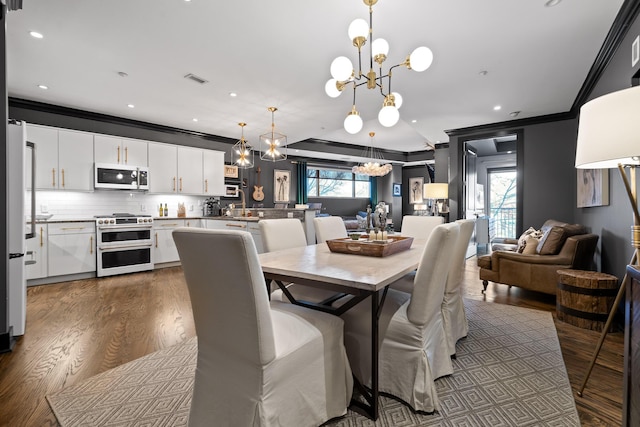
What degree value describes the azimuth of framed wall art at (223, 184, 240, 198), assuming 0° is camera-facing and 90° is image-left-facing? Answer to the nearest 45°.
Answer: approximately 0°

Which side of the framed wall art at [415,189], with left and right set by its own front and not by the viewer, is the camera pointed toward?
front

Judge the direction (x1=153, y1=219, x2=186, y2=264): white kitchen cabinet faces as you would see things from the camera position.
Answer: facing the viewer

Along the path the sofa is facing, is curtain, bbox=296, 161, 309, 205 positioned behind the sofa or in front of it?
in front

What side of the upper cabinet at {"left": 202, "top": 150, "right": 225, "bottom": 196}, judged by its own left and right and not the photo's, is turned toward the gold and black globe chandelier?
front

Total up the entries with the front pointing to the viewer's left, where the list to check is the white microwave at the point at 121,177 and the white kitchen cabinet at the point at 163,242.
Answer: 0

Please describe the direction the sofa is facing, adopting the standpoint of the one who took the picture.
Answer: facing to the left of the viewer

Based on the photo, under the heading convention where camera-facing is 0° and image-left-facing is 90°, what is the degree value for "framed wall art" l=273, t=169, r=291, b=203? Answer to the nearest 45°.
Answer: approximately 0°

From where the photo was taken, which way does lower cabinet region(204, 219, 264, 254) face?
toward the camera

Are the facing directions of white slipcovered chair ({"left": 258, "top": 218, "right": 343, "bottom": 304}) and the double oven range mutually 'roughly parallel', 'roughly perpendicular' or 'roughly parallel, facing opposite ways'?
roughly parallel

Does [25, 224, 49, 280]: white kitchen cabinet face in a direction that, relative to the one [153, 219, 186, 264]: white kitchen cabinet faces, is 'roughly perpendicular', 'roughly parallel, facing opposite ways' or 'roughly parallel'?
roughly parallel

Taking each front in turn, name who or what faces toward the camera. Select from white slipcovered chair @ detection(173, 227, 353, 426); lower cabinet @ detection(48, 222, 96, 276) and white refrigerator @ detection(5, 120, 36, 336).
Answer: the lower cabinet

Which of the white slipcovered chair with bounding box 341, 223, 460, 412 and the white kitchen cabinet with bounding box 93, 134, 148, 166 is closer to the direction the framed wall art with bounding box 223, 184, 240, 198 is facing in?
the white slipcovered chair

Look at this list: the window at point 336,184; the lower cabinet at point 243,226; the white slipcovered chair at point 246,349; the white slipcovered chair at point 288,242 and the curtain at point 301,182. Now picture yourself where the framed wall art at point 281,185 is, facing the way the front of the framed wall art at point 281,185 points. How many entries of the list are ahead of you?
3

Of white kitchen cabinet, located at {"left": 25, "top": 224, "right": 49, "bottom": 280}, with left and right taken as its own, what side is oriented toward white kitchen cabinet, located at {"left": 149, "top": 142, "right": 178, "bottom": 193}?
left

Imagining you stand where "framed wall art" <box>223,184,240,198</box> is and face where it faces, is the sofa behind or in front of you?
in front
